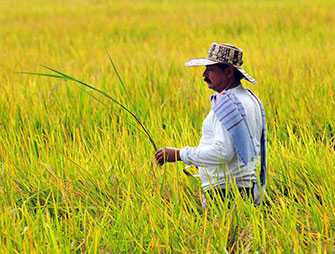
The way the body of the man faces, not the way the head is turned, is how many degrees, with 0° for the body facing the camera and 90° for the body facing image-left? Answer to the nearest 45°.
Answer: approximately 90°

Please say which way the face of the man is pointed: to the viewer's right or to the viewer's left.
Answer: to the viewer's left
